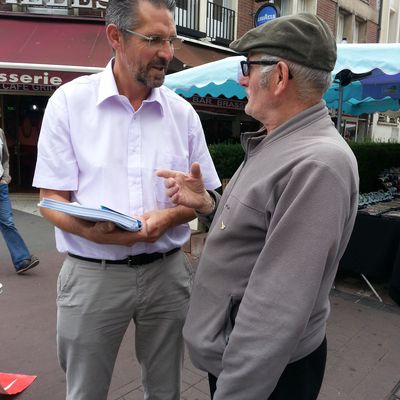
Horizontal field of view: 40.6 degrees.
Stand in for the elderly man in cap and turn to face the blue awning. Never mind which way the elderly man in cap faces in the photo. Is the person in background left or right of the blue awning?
left

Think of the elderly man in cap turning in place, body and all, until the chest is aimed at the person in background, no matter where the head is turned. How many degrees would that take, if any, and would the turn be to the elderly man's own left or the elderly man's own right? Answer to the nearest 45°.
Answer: approximately 45° to the elderly man's own right

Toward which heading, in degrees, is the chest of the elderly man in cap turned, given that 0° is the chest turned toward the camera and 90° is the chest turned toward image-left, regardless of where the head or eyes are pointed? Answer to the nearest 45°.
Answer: approximately 90°

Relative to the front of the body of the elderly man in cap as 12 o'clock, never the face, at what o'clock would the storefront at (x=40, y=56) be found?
The storefront is roughly at 2 o'clock from the elderly man in cap.

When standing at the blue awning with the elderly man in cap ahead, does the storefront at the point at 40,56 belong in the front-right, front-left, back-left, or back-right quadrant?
back-right

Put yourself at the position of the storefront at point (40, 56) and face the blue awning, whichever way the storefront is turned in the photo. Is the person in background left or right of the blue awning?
right

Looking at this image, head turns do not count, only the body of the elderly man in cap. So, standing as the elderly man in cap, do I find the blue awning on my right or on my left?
on my right

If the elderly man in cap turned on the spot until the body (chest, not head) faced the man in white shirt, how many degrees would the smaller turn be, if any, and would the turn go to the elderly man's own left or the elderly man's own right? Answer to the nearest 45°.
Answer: approximately 45° to the elderly man's own right
